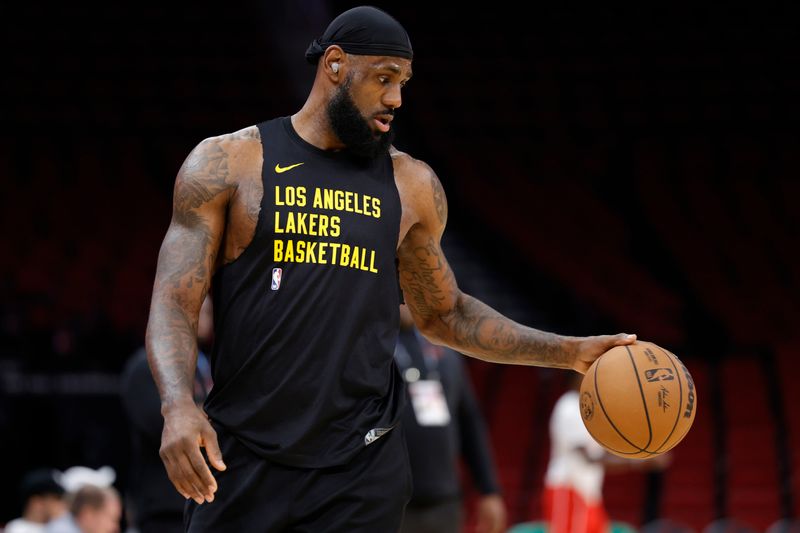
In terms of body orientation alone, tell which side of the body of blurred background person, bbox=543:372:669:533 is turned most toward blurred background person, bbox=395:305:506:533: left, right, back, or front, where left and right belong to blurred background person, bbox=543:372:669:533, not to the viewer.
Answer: right

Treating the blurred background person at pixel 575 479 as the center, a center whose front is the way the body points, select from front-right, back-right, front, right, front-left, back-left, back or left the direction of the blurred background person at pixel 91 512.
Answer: back-right

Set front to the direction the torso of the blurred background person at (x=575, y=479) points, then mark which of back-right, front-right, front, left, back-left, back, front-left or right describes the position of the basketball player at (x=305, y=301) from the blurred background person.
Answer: right

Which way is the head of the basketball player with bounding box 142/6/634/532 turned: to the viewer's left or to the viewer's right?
to the viewer's right

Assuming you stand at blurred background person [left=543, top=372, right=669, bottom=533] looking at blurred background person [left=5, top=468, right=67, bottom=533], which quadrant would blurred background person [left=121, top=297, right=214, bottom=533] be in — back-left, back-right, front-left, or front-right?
front-left

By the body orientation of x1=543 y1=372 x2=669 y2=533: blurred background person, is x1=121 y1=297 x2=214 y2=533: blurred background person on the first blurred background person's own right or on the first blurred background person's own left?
on the first blurred background person's own right
